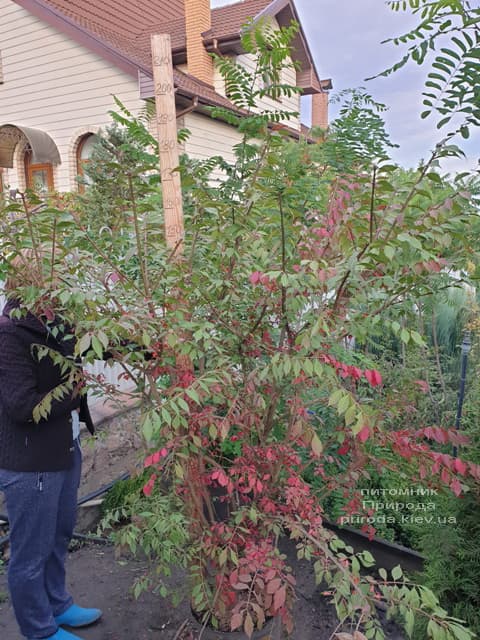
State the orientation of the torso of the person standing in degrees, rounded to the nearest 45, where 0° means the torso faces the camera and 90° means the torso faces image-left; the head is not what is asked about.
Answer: approximately 270°

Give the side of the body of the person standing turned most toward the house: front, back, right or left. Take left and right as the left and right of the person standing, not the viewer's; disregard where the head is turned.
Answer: left
